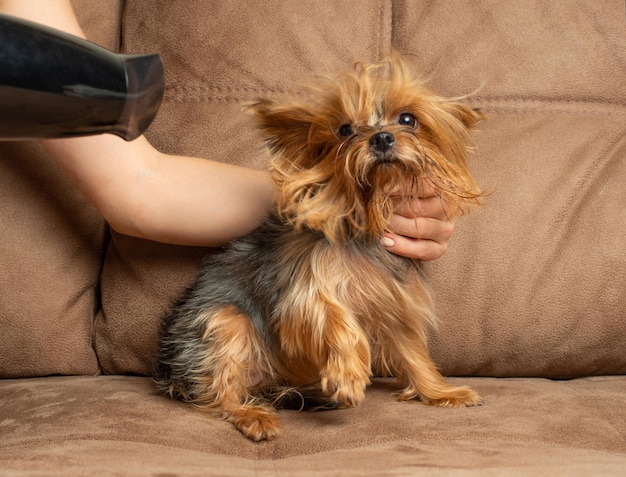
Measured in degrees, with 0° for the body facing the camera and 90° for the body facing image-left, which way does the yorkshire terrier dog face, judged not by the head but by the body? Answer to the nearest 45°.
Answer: approximately 315°

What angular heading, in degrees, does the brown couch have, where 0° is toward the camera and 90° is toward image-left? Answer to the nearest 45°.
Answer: approximately 0°
